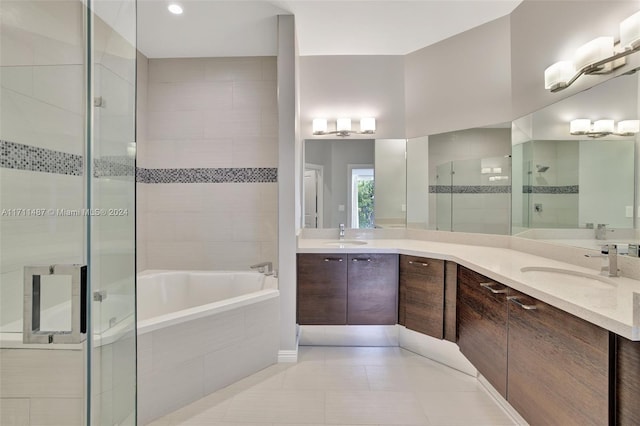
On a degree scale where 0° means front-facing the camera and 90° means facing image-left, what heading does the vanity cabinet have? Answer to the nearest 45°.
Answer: approximately 0°

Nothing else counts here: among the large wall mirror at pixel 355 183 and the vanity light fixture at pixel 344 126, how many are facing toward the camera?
2

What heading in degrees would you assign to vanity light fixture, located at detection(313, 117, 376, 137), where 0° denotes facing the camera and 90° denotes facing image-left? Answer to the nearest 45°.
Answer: approximately 0°

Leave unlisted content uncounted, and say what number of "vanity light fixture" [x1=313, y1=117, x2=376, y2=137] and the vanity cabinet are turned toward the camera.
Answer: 2
